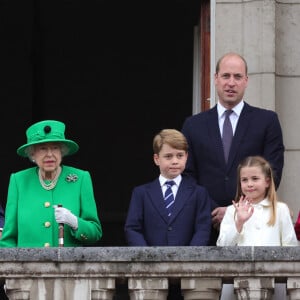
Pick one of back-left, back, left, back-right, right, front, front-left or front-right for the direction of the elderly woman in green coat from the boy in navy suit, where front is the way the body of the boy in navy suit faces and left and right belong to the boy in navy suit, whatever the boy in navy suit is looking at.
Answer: right

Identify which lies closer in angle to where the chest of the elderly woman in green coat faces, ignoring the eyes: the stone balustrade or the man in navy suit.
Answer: the stone balustrade

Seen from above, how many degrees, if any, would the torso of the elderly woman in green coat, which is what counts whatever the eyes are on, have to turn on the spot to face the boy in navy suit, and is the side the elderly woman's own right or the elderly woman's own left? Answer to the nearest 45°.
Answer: approximately 90° to the elderly woman's own left

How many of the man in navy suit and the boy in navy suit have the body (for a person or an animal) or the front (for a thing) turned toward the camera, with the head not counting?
2

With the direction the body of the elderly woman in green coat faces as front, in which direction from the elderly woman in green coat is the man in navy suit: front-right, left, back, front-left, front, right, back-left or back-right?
left

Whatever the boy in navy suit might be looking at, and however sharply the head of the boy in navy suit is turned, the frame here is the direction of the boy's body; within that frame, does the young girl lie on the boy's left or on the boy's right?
on the boy's left
